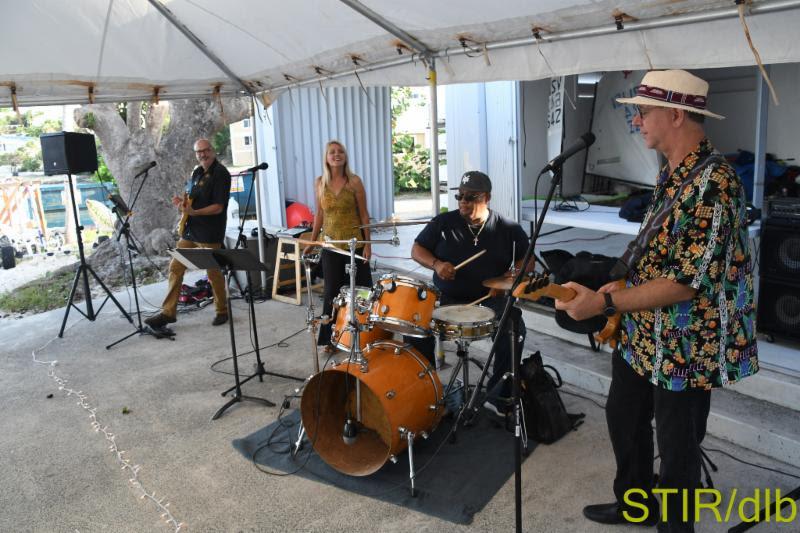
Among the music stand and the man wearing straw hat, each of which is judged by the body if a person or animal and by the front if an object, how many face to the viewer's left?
1

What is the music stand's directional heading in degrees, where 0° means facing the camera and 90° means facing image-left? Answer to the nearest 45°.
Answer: approximately 225°

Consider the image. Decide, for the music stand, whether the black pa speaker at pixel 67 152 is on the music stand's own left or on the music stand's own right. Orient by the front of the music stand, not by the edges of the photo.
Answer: on the music stand's own left

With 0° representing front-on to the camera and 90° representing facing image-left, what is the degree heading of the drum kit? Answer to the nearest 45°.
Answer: approximately 45°

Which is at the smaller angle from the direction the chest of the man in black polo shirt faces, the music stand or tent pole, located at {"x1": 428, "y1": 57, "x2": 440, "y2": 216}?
the music stand

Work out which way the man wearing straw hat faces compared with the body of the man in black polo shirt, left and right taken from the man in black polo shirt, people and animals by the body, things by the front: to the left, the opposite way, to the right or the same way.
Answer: to the right

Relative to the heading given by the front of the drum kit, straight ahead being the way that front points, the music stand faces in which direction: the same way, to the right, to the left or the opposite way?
the opposite way

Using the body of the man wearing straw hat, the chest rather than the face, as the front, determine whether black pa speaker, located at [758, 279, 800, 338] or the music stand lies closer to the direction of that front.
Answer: the music stand

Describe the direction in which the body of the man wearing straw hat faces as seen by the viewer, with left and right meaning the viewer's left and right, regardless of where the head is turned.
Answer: facing to the left of the viewer

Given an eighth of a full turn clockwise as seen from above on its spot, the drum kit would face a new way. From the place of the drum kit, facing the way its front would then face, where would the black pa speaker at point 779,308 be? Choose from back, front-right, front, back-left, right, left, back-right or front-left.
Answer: back

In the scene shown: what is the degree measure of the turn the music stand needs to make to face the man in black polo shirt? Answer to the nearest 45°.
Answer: approximately 45° to its left

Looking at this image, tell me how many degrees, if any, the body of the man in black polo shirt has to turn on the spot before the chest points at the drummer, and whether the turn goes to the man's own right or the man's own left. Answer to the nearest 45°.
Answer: approximately 90° to the man's own left

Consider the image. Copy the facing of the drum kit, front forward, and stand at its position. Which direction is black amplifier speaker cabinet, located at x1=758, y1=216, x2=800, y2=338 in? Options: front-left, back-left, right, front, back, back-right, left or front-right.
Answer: back-left

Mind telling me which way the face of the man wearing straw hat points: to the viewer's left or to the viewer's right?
to the viewer's left
